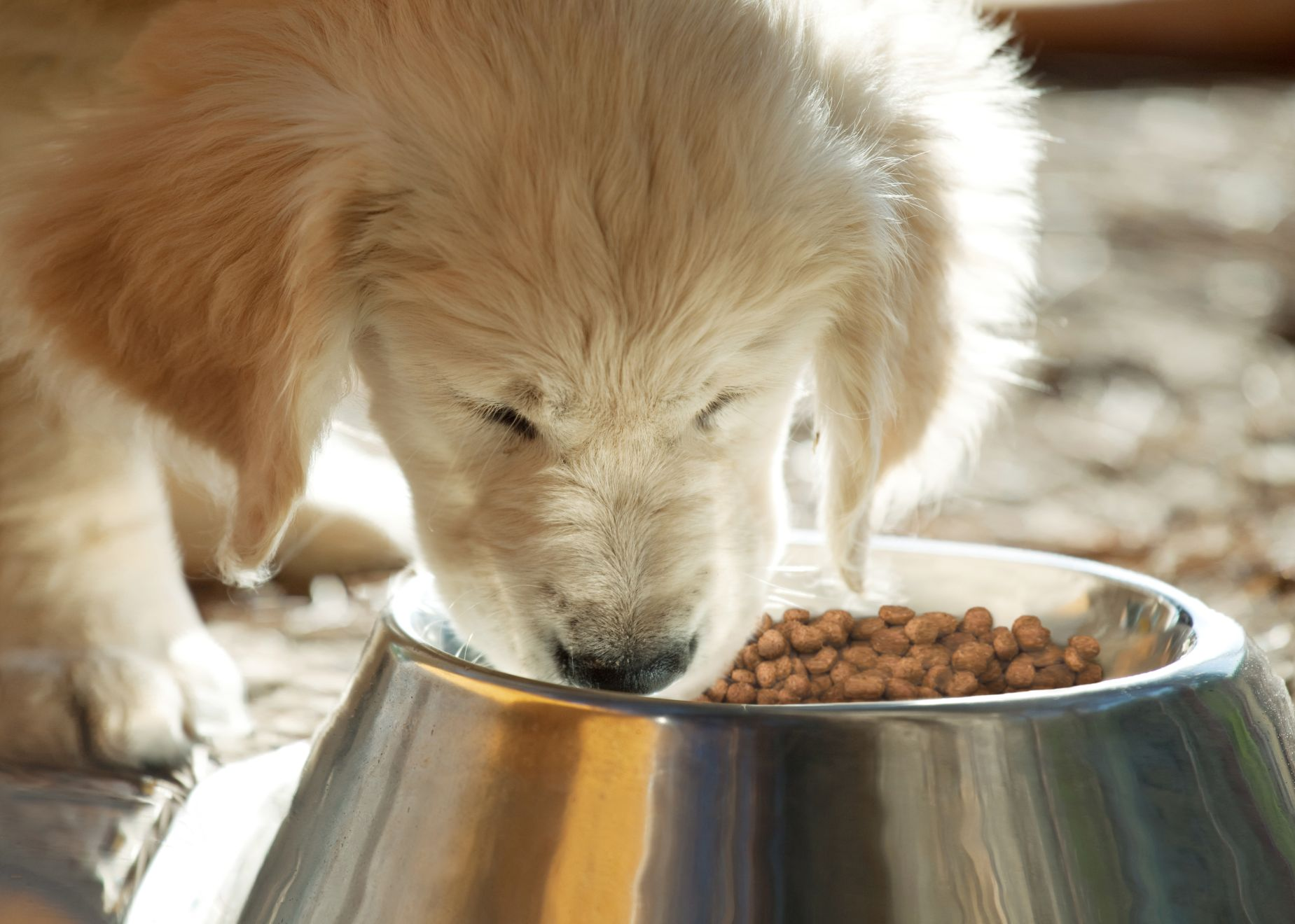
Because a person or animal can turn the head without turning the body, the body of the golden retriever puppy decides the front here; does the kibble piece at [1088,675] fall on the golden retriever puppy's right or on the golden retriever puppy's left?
on the golden retriever puppy's left

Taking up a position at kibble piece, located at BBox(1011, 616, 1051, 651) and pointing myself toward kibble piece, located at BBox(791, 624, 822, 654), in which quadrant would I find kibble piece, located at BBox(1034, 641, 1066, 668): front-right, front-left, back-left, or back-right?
back-left

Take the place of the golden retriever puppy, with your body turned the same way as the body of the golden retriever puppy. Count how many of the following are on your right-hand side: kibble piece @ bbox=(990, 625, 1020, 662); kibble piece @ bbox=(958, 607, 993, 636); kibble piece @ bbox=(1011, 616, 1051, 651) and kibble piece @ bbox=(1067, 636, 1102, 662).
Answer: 0

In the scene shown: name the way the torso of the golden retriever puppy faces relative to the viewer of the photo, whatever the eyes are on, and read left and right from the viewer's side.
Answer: facing the viewer

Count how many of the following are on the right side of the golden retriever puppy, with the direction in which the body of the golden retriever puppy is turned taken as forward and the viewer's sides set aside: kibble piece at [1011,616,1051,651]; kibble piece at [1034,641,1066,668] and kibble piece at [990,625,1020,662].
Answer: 0

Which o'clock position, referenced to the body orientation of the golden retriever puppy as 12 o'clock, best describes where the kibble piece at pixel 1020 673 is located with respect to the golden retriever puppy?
The kibble piece is roughly at 10 o'clock from the golden retriever puppy.

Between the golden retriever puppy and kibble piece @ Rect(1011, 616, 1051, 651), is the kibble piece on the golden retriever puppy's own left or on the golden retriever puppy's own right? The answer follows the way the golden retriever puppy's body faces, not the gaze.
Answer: on the golden retriever puppy's own left

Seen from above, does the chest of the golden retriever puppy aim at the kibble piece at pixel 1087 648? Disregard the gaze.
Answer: no

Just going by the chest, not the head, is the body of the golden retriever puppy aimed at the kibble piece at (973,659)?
no

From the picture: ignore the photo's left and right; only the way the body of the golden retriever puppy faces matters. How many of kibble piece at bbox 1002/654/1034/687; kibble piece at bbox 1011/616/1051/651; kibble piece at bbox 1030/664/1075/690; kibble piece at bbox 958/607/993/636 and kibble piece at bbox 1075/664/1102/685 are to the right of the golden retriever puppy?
0

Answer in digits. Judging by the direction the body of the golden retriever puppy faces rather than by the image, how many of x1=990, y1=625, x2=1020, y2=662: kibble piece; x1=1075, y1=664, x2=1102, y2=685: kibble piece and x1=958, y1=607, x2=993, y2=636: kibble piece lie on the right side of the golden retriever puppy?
0

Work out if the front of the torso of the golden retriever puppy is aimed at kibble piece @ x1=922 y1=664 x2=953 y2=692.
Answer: no
